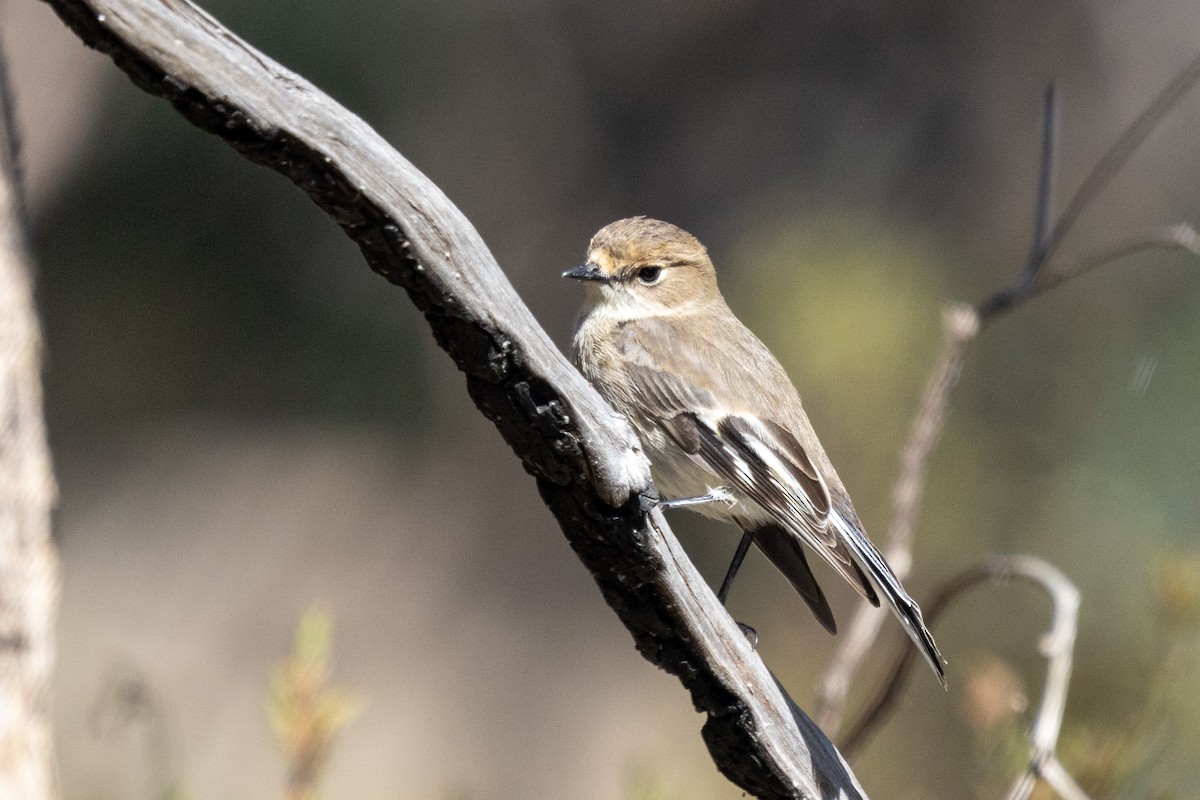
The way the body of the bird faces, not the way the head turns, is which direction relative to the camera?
to the viewer's left

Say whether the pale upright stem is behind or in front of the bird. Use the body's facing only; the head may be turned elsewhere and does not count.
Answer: in front
